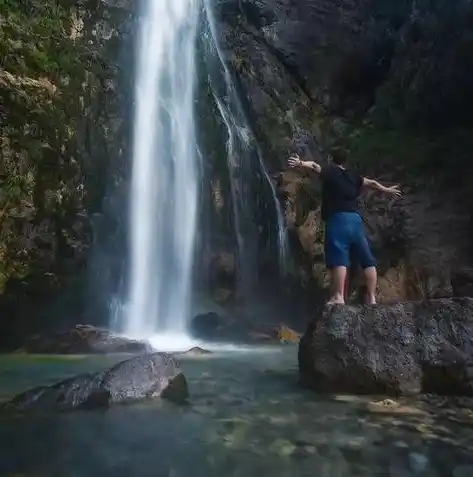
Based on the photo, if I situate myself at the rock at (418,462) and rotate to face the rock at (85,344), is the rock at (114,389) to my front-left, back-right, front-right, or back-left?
front-left

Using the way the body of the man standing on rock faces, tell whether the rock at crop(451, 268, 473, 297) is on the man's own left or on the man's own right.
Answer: on the man's own right

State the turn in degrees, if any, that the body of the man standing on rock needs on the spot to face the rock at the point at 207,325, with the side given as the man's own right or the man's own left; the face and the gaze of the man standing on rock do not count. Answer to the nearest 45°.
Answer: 0° — they already face it

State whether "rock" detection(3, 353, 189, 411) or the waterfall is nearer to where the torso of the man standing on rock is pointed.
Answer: the waterfall

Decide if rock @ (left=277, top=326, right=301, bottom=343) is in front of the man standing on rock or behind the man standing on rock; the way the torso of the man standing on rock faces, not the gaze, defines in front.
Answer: in front

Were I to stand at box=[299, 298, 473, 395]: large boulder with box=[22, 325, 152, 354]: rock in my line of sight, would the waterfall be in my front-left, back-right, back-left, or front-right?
front-right

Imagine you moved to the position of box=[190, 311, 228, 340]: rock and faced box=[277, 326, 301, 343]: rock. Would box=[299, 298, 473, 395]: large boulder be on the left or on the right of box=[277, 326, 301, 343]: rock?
right

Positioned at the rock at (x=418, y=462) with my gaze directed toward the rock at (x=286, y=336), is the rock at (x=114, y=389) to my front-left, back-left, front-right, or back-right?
front-left

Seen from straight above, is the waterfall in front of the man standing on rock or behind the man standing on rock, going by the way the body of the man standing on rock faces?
in front

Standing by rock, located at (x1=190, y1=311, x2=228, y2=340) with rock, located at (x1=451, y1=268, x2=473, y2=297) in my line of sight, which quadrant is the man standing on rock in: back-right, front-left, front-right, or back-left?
front-right

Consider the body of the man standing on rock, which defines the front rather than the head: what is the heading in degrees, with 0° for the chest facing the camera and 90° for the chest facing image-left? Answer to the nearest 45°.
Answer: approximately 135°
